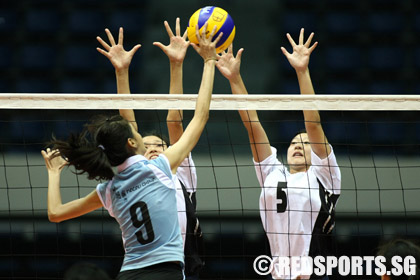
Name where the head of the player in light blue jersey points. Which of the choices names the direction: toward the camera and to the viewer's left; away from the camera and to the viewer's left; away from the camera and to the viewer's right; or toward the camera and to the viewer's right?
away from the camera and to the viewer's right

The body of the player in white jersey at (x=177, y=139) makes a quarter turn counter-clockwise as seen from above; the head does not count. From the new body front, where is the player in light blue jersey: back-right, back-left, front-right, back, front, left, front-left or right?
right

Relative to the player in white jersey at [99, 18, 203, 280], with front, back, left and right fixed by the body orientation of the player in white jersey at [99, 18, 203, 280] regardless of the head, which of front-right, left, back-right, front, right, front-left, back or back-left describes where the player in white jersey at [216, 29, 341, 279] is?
left

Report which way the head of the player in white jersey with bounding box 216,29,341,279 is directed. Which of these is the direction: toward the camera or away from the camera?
toward the camera

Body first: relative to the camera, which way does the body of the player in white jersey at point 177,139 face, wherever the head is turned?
toward the camera

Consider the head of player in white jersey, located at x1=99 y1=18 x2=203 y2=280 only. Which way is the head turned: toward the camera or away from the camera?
toward the camera
